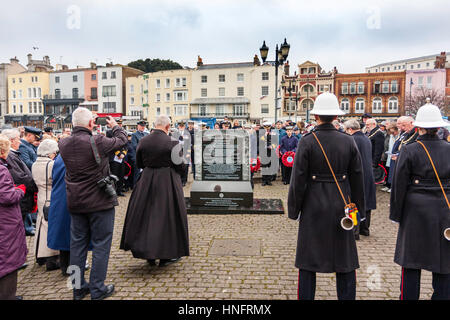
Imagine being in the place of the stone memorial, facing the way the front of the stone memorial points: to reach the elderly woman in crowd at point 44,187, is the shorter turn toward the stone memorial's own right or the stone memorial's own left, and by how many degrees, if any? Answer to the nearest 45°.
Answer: approximately 45° to the stone memorial's own right

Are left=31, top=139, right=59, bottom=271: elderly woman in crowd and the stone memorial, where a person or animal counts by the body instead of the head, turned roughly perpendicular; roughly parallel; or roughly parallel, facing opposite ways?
roughly parallel, facing opposite ways

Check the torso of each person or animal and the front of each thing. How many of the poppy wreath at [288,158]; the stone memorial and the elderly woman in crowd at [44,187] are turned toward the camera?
2

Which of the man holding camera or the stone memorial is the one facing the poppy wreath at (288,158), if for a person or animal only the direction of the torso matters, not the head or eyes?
the man holding camera

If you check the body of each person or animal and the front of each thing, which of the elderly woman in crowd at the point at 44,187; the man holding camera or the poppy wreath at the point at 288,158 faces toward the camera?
the poppy wreath

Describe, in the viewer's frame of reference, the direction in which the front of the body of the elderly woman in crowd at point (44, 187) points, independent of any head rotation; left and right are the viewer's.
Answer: facing away from the viewer and to the right of the viewer

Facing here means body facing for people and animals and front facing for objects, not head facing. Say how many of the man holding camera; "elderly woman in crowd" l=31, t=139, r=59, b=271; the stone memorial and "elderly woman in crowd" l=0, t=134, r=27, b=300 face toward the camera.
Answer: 1

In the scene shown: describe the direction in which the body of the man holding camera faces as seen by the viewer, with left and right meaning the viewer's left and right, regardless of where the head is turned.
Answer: facing away from the viewer and to the right of the viewer

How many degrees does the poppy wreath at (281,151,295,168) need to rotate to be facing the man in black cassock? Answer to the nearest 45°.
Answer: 0° — it already faces them

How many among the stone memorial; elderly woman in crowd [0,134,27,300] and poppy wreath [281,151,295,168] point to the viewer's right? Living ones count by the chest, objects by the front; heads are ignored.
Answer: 1

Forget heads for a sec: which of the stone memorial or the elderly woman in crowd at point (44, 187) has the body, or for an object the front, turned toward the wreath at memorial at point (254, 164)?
the elderly woman in crowd

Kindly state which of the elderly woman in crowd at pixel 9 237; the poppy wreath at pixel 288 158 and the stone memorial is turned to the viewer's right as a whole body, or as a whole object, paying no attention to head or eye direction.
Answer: the elderly woman in crowd

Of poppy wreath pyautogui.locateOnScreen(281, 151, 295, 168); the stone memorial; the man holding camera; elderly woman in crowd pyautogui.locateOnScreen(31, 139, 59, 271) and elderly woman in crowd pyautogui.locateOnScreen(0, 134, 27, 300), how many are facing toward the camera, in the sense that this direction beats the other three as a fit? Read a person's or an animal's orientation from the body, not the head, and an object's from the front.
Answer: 2

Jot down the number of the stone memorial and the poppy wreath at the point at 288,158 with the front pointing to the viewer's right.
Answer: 0

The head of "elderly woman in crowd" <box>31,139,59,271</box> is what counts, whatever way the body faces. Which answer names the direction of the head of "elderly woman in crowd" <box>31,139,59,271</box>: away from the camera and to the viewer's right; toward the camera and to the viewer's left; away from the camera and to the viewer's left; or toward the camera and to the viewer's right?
away from the camera and to the viewer's right

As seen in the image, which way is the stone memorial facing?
toward the camera
